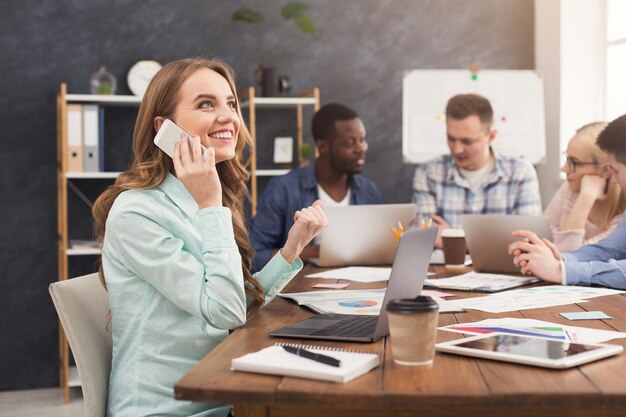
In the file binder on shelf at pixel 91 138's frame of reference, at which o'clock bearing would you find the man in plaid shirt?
The man in plaid shirt is roughly at 10 o'clock from the file binder on shelf.

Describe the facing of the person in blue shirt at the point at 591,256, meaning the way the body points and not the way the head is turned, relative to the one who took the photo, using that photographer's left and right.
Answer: facing to the left of the viewer

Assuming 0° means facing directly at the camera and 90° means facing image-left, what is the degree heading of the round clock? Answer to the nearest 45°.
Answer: approximately 0°

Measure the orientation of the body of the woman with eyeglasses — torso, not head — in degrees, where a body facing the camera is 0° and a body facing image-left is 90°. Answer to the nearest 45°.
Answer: approximately 90°

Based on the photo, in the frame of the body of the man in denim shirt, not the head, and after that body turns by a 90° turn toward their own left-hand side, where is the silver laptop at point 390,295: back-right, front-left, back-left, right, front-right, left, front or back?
back-right

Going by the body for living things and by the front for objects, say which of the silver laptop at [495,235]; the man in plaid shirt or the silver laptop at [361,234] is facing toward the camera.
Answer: the man in plaid shirt

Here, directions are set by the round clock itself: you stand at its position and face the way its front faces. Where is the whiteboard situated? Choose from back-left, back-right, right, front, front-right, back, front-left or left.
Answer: left

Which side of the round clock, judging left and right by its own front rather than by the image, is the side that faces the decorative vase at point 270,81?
left

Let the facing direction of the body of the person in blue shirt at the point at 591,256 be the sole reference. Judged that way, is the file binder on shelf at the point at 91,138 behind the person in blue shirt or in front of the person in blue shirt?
in front

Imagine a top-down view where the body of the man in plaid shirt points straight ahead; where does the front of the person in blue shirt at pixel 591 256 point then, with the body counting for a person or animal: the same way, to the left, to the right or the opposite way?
to the right

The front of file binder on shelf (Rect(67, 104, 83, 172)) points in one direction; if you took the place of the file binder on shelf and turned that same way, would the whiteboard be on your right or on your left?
on your left

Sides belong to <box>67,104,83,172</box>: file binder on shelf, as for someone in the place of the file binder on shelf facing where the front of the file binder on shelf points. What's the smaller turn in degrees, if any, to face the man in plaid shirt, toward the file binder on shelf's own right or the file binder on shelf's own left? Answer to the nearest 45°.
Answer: approximately 45° to the file binder on shelf's own left

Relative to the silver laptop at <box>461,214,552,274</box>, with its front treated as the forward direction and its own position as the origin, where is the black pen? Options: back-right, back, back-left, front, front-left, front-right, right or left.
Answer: back

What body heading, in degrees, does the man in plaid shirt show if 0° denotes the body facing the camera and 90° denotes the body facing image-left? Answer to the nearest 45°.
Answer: approximately 0°

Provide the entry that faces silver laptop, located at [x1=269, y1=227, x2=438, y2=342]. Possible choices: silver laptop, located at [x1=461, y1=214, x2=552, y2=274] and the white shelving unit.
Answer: the white shelving unit
